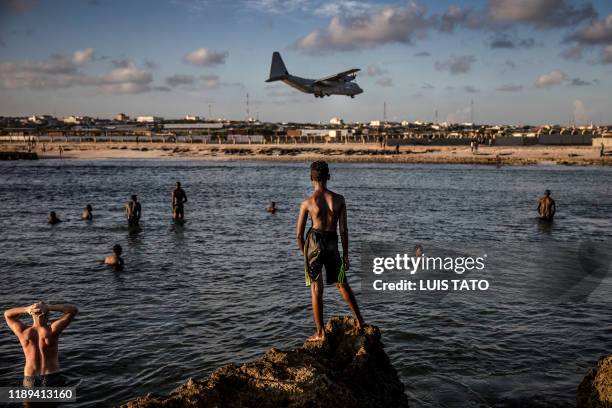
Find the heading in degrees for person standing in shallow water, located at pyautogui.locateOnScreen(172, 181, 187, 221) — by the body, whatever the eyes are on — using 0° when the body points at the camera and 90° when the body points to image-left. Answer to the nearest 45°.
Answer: approximately 180°

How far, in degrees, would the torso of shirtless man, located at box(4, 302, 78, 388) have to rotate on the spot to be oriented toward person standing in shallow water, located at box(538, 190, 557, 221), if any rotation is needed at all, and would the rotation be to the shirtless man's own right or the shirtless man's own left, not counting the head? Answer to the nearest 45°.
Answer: approximately 45° to the shirtless man's own right

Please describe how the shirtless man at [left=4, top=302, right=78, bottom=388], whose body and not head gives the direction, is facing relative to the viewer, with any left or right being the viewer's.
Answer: facing away from the viewer

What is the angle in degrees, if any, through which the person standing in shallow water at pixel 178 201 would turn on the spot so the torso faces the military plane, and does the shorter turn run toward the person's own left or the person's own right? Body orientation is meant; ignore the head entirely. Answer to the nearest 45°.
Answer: approximately 45° to the person's own right

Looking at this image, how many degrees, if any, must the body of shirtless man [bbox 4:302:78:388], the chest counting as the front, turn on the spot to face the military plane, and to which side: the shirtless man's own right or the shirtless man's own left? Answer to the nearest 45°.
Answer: approximately 45° to the shirtless man's own right

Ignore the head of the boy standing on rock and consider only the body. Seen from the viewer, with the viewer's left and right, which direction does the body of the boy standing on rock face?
facing away from the viewer

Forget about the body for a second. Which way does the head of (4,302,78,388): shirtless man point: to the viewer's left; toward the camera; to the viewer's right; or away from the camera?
away from the camera
